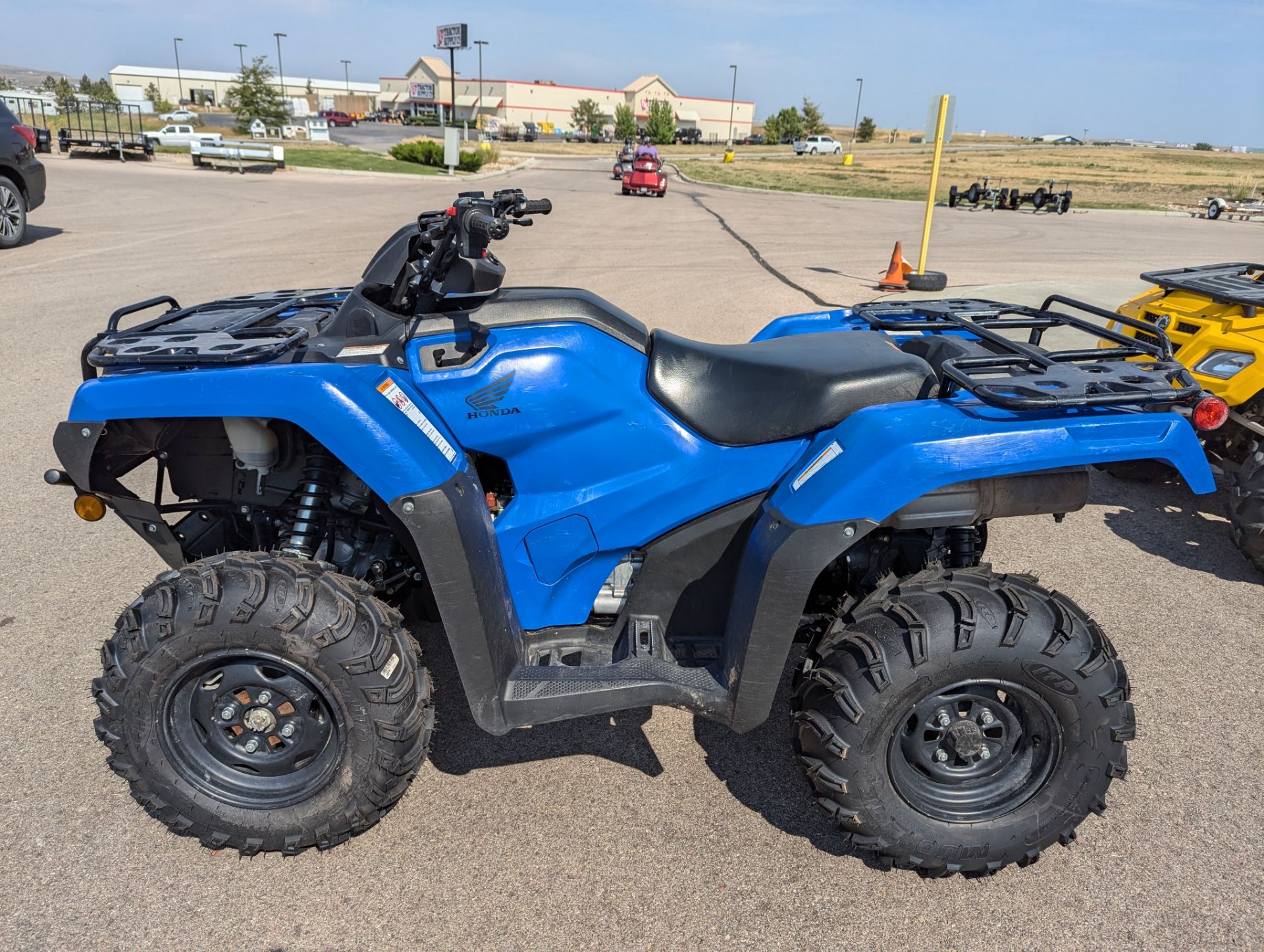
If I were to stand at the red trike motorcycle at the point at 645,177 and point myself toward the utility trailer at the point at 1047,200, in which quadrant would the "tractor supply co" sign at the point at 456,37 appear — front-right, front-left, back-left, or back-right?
back-left

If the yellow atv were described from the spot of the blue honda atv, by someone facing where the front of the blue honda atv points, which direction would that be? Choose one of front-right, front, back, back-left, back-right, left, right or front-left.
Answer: back-right

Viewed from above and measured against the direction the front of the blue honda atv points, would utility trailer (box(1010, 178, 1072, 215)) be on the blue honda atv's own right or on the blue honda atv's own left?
on the blue honda atv's own right

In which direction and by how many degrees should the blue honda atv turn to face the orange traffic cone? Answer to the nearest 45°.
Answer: approximately 90° to its right

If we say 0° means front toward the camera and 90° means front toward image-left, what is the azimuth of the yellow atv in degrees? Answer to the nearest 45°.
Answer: approximately 45°

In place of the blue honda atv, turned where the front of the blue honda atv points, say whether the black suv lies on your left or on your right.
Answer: on your right

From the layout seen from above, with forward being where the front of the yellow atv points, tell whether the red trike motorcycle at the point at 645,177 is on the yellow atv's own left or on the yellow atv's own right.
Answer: on the yellow atv's own right

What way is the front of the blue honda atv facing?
to the viewer's left

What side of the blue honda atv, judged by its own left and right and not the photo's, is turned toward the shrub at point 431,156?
right

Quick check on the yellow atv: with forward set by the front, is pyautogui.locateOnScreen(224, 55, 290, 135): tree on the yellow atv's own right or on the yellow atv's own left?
on the yellow atv's own right
